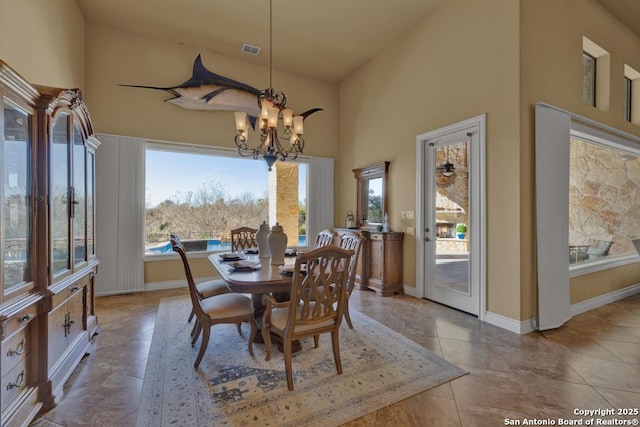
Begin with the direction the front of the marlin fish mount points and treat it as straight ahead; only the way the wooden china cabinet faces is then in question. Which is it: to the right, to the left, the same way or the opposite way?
the opposite way

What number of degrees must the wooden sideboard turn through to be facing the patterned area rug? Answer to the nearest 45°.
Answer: approximately 45° to its left

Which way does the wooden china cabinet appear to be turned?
to the viewer's right

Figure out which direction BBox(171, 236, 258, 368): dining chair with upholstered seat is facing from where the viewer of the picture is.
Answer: facing to the right of the viewer

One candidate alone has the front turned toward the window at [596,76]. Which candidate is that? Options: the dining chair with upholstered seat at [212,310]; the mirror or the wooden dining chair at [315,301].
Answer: the dining chair with upholstered seat

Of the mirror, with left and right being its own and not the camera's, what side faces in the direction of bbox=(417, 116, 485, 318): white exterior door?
left

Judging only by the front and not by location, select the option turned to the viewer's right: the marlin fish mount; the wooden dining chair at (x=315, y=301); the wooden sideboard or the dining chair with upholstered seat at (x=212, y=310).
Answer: the dining chair with upholstered seat

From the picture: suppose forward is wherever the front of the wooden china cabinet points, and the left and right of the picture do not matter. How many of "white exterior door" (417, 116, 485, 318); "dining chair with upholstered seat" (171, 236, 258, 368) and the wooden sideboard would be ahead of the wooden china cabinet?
3

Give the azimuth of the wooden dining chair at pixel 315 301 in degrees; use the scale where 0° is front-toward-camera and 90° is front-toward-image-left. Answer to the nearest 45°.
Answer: approximately 135°

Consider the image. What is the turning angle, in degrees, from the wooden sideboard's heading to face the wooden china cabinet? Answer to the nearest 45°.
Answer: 0° — it already faces it

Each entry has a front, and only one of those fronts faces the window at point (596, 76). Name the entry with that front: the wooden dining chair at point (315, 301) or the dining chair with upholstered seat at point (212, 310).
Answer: the dining chair with upholstered seat

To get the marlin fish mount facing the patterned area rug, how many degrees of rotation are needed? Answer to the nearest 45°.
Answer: approximately 90° to its left

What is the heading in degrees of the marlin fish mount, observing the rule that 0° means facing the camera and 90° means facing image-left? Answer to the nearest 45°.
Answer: approximately 90°
